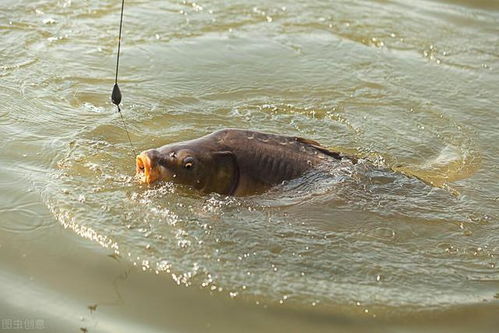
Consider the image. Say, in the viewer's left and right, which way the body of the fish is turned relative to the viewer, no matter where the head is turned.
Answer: facing to the left of the viewer
